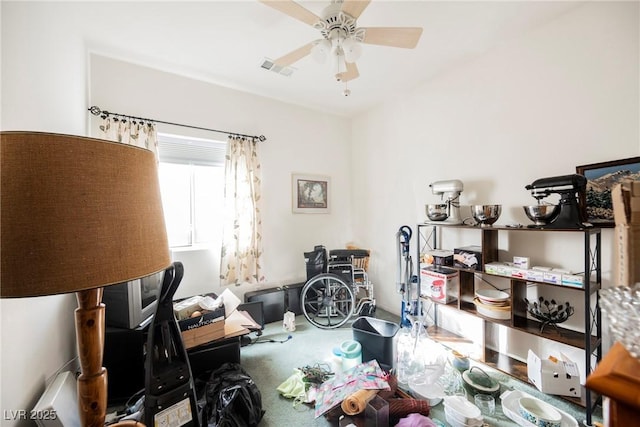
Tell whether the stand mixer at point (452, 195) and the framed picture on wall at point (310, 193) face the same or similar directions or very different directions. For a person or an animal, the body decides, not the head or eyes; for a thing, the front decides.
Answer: very different directions

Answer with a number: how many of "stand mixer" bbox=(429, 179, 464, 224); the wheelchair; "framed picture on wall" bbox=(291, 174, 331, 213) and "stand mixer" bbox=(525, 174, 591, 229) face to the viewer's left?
2

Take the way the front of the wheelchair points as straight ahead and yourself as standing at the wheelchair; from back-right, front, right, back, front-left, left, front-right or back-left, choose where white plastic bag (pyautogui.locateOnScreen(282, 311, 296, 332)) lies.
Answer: back-right

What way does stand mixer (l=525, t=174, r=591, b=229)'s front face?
to the viewer's left

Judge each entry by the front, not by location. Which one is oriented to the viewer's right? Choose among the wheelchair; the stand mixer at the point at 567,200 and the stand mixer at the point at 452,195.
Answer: the wheelchair

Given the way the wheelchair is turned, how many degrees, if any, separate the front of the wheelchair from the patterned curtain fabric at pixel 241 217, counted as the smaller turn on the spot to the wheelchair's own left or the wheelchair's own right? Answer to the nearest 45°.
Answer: approximately 180°

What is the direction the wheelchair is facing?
to the viewer's right

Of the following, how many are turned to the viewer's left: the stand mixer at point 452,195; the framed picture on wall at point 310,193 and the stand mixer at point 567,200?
2

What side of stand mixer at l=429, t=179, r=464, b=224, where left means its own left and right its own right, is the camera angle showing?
left
